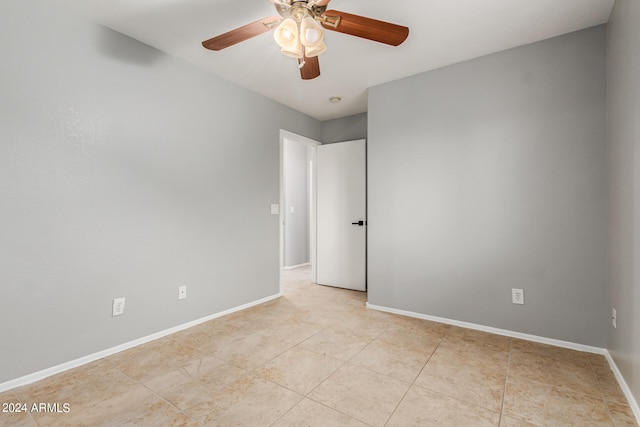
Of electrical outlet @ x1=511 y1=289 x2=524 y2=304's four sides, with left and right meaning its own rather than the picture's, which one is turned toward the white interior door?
right

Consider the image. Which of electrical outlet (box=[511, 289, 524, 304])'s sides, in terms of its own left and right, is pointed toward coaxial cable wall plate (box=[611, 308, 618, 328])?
left

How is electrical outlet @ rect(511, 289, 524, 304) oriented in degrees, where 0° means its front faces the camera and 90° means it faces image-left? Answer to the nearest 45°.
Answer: approximately 0°
